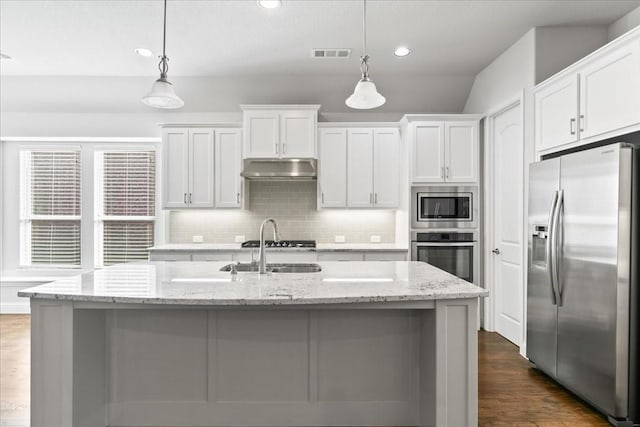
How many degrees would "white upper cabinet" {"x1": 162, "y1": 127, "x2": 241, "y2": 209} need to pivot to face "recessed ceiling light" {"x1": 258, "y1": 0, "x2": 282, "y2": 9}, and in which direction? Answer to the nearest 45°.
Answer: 0° — it already faces it

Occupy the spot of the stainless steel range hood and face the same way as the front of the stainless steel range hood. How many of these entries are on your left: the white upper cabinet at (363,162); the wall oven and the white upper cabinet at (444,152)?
3

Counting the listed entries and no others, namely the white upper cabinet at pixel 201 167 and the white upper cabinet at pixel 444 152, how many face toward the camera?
2

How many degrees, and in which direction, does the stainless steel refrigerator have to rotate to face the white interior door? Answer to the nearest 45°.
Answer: approximately 90° to its right

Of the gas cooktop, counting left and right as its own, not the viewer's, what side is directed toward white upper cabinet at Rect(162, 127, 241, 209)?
right

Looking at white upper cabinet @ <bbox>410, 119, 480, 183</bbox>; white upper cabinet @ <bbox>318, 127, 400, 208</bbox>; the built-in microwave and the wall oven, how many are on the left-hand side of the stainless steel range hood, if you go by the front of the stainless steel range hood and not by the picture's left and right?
4

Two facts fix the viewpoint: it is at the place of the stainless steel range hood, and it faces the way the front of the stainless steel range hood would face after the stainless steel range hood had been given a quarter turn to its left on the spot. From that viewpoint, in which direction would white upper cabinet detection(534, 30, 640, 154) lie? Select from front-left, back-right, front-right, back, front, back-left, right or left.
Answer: front-right

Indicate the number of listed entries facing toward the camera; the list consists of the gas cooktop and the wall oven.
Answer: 2

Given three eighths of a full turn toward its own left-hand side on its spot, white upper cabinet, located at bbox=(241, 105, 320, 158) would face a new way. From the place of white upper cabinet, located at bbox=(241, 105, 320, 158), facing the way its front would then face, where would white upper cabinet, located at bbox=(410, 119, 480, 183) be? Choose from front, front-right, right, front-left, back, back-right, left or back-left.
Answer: front-right
